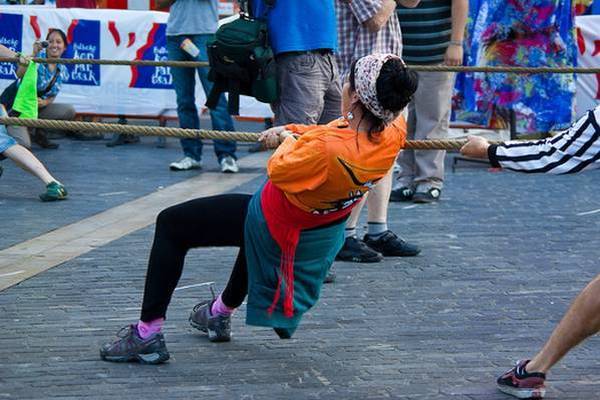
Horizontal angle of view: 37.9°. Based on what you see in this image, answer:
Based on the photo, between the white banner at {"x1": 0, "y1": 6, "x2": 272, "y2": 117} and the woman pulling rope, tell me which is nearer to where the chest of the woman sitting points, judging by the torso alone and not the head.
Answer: the woman pulling rope

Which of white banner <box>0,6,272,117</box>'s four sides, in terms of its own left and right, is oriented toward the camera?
front

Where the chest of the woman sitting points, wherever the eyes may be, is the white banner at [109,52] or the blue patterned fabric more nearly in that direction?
the blue patterned fabric

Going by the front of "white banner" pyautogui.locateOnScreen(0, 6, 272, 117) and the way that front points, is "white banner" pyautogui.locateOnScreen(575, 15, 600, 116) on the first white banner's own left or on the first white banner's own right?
on the first white banner's own left

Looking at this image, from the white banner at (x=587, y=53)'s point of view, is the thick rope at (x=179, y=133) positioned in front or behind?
in front

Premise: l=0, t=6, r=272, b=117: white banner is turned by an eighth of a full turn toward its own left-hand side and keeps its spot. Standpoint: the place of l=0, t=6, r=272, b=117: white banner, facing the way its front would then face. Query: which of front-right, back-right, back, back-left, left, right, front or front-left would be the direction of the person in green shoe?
front-right

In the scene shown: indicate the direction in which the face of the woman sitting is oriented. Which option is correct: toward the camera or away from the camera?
toward the camera

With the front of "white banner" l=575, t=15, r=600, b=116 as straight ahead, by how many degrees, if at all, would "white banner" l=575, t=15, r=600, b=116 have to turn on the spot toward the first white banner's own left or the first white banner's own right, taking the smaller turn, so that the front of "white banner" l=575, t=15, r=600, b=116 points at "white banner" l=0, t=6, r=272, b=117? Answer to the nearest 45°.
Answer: approximately 90° to the first white banner's own right

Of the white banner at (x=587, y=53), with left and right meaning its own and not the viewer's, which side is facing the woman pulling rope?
front

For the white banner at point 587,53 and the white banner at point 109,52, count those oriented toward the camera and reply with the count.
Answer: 2

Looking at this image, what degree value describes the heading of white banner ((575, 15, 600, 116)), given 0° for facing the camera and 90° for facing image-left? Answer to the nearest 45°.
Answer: approximately 0°

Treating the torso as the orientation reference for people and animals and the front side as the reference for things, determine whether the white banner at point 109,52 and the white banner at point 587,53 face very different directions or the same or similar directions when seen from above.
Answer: same or similar directions
